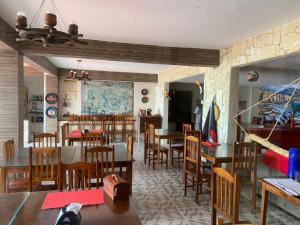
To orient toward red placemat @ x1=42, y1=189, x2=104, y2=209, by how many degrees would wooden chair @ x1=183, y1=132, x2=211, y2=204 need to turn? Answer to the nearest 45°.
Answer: approximately 180°

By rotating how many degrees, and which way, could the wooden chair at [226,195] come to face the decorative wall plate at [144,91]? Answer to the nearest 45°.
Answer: approximately 90° to its left

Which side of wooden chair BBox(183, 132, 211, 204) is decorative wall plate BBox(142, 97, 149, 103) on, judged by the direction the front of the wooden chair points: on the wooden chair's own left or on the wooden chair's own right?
on the wooden chair's own left

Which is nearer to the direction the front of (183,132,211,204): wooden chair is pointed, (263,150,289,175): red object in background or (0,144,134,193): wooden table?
the red object in background

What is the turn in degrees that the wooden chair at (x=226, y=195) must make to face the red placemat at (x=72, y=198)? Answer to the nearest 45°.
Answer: approximately 180°

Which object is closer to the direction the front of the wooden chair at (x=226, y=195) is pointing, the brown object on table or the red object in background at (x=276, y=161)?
the red object in background

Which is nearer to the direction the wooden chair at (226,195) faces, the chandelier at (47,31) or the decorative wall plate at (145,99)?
the decorative wall plate

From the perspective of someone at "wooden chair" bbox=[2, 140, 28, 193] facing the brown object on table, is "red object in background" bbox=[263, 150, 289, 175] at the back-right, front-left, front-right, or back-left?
front-left

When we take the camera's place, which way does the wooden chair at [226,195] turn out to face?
facing away from the viewer and to the right of the viewer

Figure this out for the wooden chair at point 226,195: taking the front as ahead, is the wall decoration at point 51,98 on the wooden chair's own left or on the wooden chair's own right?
on the wooden chair's own left

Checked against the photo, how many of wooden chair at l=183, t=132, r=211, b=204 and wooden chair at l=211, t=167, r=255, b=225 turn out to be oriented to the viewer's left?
0

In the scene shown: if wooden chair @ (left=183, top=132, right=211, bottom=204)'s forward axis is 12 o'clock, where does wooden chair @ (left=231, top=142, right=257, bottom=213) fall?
wooden chair @ (left=231, top=142, right=257, bottom=213) is roughly at 2 o'clock from wooden chair @ (left=183, top=132, right=211, bottom=204).

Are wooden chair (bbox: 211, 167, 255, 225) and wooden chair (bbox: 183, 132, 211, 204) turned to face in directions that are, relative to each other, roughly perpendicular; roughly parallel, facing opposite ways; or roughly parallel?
roughly parallel

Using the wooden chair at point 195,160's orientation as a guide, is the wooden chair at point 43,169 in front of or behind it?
behind

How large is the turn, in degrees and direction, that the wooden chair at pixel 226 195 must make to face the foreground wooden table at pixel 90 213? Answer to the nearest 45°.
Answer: approximately 180°

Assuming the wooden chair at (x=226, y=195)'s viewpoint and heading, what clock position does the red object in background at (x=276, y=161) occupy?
The red object in background is roughly at 11 o'clock from the wooden chair.

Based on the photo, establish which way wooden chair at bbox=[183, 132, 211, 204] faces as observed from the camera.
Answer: facing away from the viewer and to the right of the viewer

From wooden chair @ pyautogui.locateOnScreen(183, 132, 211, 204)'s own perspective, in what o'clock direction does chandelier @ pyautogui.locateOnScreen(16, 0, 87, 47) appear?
The chandelier is roughly at 6 o'clock from the wooden chair.

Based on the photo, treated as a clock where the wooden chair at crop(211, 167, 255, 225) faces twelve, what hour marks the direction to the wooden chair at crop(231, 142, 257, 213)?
the wooden chair at crop(231, 142, 257, 213) is roughly at 11 o'clock from the wooden chair at crop(211, 167, 255, 225).
